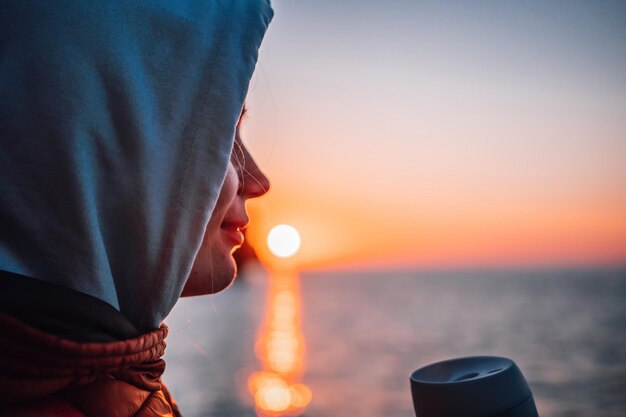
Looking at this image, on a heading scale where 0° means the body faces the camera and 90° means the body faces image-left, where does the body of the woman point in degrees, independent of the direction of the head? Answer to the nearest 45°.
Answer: approximately 270°

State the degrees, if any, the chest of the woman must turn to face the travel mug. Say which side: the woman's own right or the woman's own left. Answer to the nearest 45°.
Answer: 0° — they already face it

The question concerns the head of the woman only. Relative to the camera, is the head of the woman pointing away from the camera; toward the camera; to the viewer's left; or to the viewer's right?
to the viewer's right
